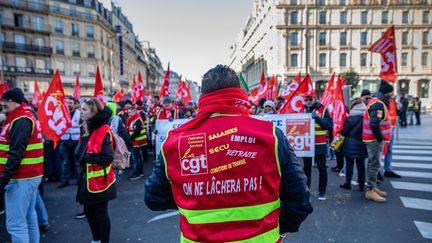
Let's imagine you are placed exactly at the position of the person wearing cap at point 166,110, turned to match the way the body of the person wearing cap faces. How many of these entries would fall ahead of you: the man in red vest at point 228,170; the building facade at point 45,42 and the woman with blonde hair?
2

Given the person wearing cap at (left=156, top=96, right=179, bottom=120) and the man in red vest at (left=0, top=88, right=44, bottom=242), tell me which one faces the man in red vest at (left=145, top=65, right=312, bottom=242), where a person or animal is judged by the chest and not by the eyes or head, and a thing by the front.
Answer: the person wearing cap

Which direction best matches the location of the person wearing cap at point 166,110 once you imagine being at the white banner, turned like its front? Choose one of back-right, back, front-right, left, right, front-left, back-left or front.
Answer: back-right

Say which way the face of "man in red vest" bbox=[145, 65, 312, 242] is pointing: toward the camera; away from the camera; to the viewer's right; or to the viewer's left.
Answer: away from the camera

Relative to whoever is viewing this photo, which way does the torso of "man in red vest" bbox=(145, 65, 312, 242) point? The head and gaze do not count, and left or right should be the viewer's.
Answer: facing away from the viewer

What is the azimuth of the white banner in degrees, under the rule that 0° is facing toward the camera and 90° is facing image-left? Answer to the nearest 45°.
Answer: approximately 0°

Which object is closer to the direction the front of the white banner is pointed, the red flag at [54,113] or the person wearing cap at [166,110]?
the red flag

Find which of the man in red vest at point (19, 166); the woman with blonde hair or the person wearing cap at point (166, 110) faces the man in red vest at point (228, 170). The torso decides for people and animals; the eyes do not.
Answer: the person wearing cap

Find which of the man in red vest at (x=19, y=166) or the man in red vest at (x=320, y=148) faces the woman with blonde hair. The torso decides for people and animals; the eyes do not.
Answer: the man in red vest at (x=320, y=148)

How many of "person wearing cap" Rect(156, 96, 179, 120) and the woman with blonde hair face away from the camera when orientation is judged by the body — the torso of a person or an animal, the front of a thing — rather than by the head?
0

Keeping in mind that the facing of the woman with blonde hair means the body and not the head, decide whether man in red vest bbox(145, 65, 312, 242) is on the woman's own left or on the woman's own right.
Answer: on the woman's own left

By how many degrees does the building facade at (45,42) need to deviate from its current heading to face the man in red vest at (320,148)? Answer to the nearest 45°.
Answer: approximately 45° to its right
